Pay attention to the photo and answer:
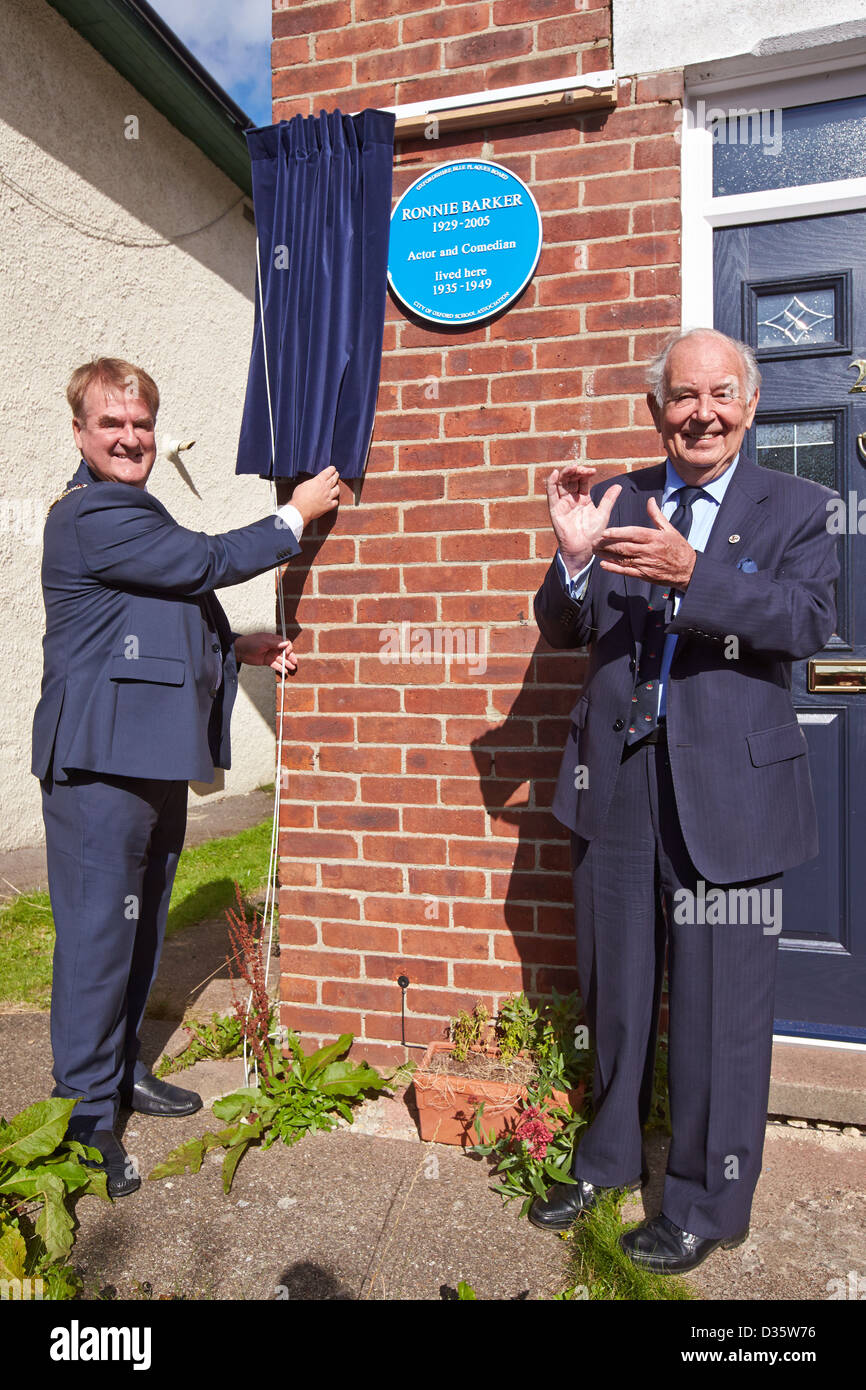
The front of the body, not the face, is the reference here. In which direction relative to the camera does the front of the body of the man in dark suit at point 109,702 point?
to the viewer's right

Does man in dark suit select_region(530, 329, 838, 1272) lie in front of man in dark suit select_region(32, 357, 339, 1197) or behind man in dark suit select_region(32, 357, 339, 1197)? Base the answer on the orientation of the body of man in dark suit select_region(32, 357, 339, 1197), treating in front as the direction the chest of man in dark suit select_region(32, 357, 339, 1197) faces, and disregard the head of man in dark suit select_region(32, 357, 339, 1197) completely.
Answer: in front

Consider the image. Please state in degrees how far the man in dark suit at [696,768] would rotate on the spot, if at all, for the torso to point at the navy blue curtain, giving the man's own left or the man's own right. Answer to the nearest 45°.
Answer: approximately 90° to the man's own right

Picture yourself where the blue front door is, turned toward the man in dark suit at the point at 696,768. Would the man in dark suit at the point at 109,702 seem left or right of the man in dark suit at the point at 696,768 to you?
right

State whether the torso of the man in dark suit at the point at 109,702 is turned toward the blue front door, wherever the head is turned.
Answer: yes

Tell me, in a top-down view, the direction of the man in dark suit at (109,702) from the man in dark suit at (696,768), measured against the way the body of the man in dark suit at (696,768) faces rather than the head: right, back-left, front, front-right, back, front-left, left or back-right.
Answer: front-right

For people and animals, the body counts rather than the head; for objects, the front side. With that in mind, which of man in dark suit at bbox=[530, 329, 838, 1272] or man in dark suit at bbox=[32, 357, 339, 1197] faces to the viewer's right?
man in dark suit at bbox=[32, 357, 339, 1197]

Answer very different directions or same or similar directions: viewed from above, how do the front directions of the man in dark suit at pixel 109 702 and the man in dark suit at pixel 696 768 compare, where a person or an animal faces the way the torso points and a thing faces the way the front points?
very different directions

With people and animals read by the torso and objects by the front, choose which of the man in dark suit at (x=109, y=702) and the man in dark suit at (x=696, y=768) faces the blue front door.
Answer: the man in dark suit at (x=109, y=702)
